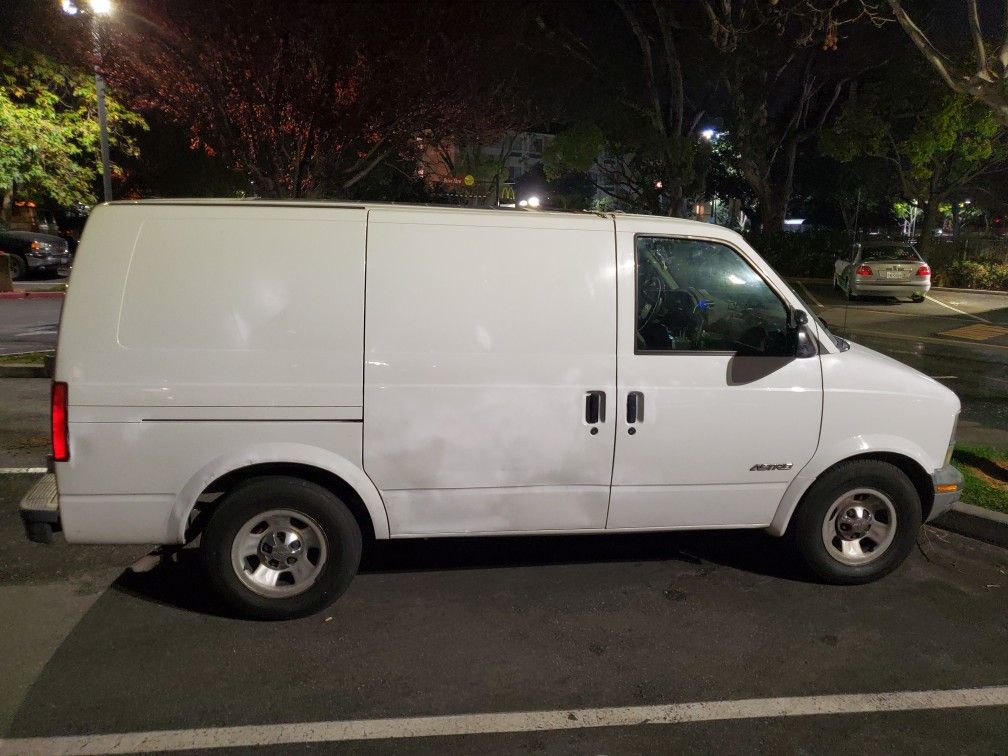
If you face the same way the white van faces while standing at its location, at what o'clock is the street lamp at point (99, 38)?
The street lamp is roughly at 8 o'clock from the white van.

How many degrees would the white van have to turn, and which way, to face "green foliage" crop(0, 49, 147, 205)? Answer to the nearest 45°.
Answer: approximately 135° to its left

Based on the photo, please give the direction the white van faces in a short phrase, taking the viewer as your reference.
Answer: facing to the right of the viewer

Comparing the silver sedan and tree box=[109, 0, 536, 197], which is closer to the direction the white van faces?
the silver sedan

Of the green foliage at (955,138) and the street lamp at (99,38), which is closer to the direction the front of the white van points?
the green foliage

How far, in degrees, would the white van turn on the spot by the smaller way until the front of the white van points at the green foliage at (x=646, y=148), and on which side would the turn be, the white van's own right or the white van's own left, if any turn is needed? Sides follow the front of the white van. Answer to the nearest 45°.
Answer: approximately 90° to the white van's own left

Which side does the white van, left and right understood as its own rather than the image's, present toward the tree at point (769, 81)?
left
